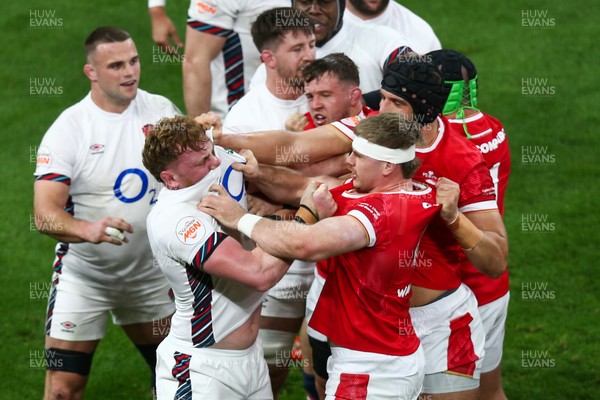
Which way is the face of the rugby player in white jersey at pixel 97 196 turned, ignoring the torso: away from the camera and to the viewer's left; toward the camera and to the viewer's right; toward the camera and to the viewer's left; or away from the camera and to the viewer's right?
toward the camera and to the viewer's right

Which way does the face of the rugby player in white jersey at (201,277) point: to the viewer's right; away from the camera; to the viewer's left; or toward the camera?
to the viewer's right

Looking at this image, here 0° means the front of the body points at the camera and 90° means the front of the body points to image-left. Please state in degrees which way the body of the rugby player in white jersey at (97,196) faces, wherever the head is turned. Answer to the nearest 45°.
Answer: approximately 315°
